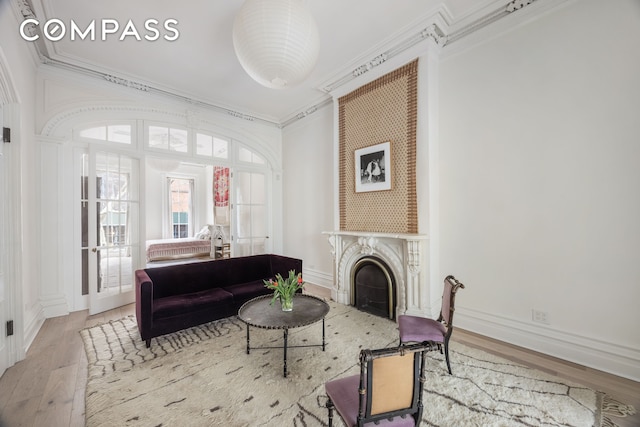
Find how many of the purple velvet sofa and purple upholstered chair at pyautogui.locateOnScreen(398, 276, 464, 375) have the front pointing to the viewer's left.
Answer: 1

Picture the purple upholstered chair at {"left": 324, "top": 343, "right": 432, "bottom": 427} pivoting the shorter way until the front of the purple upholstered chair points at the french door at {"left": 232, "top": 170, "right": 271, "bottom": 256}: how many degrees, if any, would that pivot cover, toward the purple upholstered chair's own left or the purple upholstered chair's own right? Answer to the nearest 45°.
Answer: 0° — it already faces it

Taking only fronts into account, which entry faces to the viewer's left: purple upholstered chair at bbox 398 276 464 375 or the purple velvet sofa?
the purple upholstered chair

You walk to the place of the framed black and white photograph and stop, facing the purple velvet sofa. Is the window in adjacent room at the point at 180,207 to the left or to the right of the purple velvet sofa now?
right

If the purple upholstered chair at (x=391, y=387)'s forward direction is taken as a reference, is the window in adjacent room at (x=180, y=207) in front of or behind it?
in front

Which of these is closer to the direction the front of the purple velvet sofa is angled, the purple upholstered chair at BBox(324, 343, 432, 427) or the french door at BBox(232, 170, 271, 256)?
the purple upholstered chair

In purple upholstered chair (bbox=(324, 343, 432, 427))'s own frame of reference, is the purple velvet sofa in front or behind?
in front

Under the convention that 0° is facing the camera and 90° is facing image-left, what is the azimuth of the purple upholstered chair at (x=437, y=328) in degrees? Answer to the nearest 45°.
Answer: approximately 90°

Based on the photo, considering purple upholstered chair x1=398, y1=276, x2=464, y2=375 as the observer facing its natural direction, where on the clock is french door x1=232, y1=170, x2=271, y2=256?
The french door is roughly at 1 o'clock from the purple upholstered chair.

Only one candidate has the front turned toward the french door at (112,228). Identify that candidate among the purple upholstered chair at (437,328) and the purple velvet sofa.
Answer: the purple upholstered chair

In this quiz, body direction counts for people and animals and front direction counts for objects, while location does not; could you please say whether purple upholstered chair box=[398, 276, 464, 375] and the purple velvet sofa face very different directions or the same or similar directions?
very different directions

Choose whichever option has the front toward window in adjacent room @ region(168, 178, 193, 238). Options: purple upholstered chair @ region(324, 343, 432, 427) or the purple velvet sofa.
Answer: the purple upholstered chair
